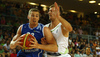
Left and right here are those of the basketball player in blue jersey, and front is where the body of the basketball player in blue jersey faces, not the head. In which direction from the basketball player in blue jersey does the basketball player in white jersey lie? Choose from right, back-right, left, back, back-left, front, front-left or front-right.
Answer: back-left

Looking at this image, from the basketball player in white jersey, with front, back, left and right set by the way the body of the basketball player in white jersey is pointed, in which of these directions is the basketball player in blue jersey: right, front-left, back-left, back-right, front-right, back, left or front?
front

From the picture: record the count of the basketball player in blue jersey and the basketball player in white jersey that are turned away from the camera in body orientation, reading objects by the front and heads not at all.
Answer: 0

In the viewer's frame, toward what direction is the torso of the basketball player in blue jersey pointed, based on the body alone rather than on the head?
toward the camera

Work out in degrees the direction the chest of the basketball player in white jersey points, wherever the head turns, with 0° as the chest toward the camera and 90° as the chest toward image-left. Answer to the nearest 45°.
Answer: approximately 45°
